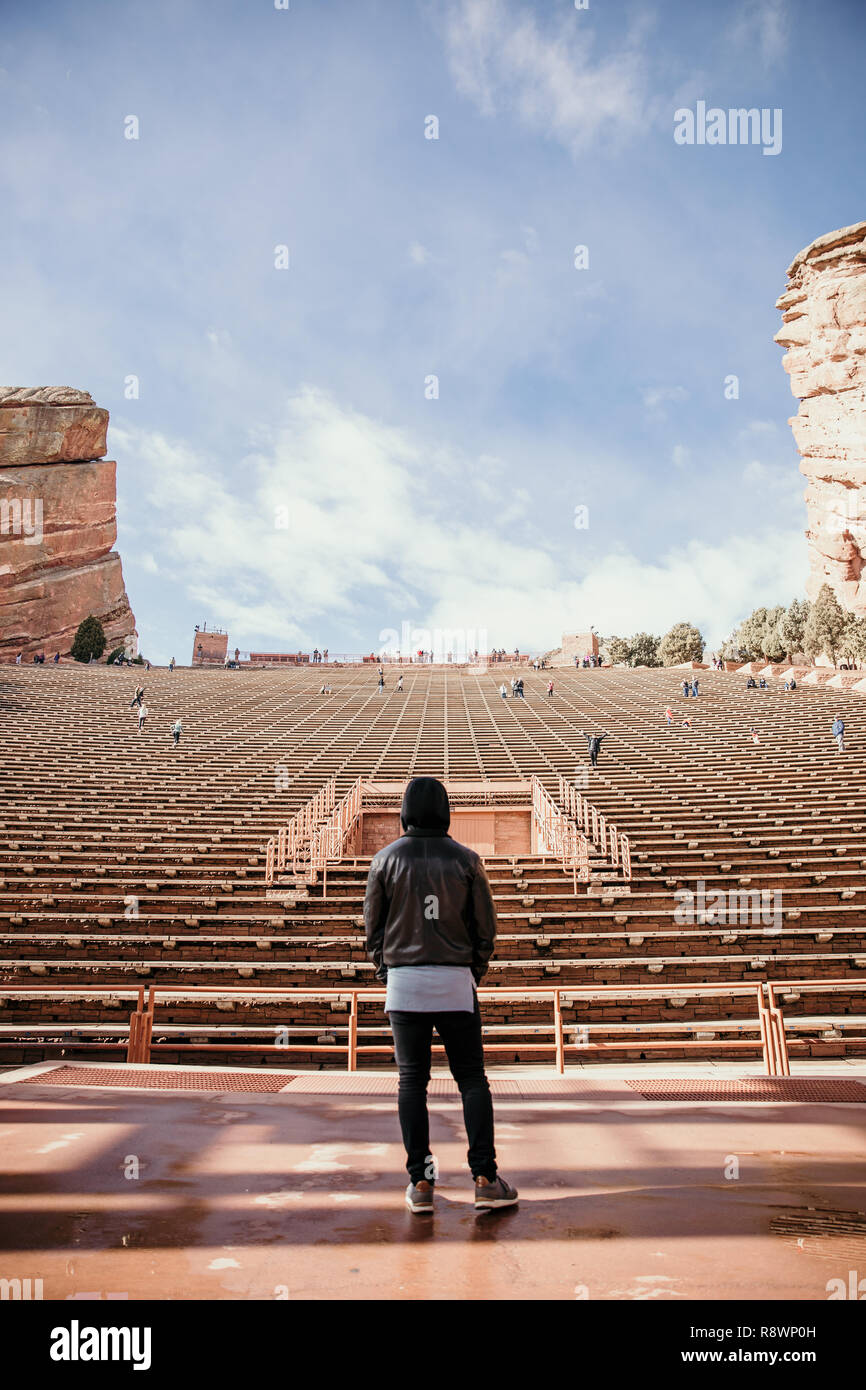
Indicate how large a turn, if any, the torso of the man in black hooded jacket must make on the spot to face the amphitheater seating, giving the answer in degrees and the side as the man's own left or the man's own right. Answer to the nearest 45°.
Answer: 0° — they already face it

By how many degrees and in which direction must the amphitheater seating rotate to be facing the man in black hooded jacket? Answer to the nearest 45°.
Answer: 0° — it already faces them

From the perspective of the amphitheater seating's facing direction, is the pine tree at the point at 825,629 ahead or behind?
behind

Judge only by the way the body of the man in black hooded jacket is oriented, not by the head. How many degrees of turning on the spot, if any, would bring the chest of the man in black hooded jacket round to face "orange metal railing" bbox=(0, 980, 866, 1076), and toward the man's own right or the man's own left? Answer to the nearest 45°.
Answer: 0° — they already face it

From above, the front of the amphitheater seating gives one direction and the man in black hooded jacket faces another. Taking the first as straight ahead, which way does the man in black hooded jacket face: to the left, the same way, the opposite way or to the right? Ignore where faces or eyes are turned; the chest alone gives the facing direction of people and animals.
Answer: the opposite way

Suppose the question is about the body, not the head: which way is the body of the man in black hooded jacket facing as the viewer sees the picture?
away from the camera

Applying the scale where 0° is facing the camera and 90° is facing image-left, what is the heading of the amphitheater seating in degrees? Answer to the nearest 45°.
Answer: approximately 0°

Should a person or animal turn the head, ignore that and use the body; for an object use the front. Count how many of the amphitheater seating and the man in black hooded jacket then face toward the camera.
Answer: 1

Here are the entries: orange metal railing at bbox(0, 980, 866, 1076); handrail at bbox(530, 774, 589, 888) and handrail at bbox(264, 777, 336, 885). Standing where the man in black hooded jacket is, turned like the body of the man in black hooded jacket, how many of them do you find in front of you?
3

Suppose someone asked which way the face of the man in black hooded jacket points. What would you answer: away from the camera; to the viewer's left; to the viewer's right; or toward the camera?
away from the camera
